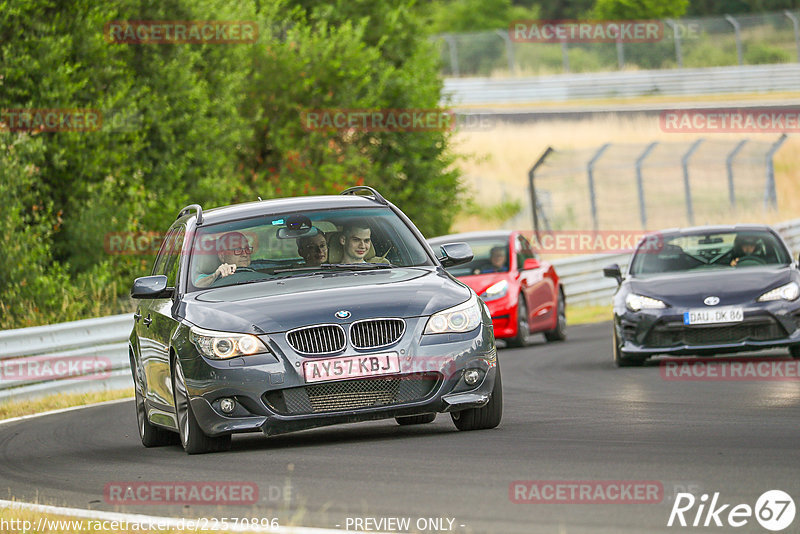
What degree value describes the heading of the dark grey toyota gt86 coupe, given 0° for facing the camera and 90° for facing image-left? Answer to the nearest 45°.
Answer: approximately 0°

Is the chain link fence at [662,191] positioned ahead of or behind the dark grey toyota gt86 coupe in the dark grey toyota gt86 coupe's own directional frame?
behind

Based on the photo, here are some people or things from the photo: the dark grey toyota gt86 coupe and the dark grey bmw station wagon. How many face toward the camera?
2

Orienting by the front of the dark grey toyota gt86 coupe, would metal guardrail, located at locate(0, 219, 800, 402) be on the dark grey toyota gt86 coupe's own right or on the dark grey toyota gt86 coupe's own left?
on the dark grey toyota gt86 coupe's own right

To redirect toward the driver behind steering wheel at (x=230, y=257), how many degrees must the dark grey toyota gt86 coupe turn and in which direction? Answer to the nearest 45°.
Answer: approximately 45° to its right
